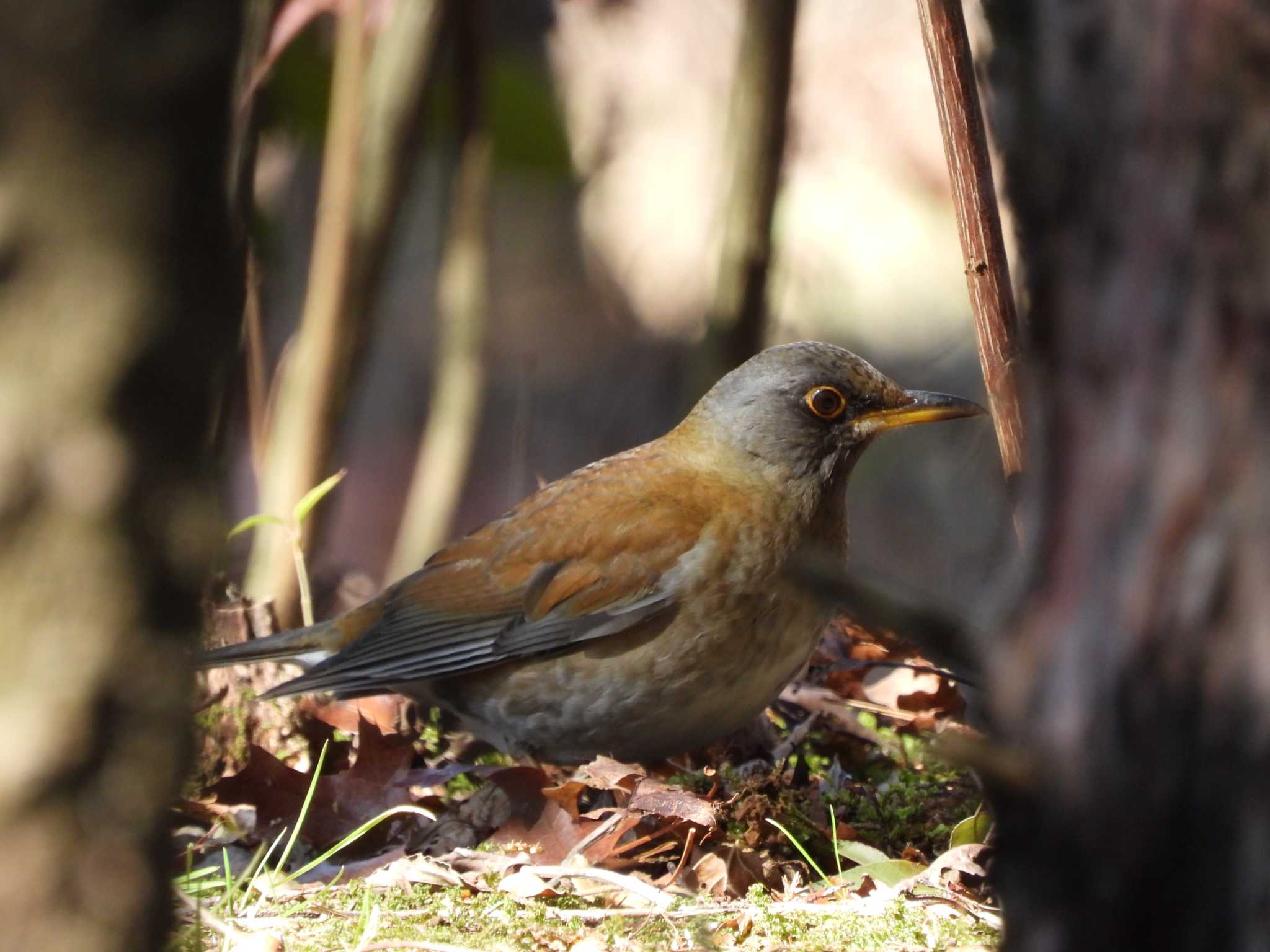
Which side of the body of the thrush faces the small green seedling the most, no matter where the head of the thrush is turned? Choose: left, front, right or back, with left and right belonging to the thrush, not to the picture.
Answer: back

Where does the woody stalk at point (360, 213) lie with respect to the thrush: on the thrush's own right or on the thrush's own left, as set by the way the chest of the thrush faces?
on the thrush's own left

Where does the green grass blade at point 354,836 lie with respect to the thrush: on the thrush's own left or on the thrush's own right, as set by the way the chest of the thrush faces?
on the thrush's own right

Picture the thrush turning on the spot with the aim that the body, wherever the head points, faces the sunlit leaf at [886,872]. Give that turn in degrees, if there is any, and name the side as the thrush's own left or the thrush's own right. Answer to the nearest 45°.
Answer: approximately 90° to the thrush's own right

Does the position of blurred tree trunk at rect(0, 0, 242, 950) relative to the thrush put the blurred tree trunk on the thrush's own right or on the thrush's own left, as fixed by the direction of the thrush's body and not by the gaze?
on the thrush's own right

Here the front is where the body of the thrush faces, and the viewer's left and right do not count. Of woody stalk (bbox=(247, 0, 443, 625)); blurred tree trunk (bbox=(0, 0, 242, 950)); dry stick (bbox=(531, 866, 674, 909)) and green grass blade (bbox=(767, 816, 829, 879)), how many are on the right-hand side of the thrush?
3

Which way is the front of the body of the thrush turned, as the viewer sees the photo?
to the viewer's right

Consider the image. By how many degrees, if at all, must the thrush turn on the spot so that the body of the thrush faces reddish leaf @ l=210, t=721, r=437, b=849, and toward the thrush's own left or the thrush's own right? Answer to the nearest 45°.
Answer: approximately 135° to the thrush's own right

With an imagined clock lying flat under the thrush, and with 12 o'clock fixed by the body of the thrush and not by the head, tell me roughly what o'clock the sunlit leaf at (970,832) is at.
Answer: The sunlit leaf is roughly at 2 o'clock from the thrush.

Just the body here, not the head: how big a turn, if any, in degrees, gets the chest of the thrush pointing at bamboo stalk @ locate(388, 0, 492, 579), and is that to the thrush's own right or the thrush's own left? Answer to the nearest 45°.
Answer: approximately 90° to the thrush's own left
